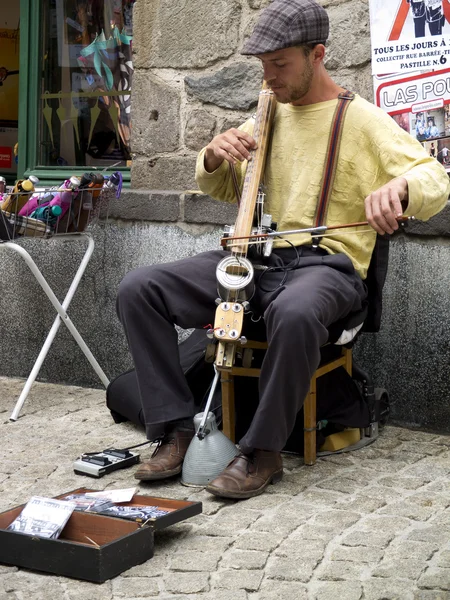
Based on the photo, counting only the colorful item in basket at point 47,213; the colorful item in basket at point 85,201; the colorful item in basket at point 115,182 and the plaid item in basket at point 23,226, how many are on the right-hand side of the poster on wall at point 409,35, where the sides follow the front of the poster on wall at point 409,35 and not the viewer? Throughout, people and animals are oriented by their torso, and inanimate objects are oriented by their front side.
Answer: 4

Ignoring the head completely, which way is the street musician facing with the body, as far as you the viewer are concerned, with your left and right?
facing the viewer and to the left of the viewer

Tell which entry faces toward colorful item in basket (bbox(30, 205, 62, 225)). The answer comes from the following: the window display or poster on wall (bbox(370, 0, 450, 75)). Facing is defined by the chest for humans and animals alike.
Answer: the window display

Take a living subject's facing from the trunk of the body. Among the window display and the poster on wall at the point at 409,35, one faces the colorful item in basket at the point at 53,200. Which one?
the window display

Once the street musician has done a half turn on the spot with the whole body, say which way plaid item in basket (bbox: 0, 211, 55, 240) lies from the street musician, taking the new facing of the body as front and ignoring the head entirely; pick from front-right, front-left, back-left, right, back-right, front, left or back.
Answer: left

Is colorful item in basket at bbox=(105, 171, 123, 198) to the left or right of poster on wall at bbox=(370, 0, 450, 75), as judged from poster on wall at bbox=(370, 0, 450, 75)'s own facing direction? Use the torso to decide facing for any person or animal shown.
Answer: on its right

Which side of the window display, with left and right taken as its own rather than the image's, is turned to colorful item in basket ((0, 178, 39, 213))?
front

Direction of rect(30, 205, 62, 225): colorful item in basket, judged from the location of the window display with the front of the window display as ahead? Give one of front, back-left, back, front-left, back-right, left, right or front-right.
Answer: front

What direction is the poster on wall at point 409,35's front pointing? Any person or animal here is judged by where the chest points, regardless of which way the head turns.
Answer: toward the camera

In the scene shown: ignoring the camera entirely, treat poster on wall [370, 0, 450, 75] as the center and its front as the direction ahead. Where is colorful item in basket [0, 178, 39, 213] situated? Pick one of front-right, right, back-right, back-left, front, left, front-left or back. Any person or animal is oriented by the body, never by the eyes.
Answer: right

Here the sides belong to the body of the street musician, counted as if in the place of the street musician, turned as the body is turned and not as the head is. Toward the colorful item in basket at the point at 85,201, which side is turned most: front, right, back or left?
right

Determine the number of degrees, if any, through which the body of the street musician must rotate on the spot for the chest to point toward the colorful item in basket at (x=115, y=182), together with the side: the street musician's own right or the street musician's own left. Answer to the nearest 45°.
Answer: approximately 90° to the street musician's own right

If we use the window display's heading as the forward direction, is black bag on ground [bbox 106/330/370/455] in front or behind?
in front

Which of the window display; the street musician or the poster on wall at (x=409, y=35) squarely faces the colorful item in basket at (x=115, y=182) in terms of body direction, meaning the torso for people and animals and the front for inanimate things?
the window display

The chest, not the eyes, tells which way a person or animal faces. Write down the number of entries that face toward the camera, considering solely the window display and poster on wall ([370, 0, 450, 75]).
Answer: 2

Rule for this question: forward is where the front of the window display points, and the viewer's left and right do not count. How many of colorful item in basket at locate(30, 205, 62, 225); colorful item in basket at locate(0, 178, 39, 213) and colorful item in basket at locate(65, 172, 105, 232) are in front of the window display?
3

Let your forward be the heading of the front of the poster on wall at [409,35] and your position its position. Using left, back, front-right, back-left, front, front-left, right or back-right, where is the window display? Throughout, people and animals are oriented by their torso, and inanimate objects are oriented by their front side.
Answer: back-right
